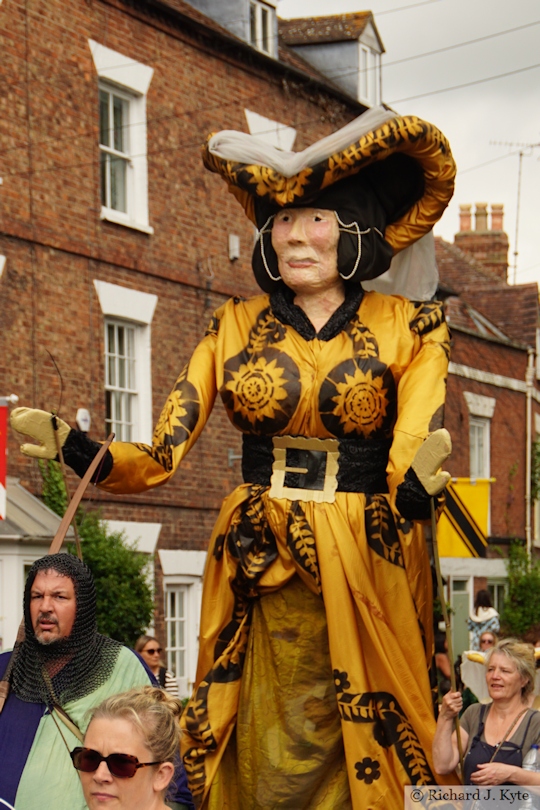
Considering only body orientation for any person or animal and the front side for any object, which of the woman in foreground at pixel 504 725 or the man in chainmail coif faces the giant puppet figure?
the woman in foreground

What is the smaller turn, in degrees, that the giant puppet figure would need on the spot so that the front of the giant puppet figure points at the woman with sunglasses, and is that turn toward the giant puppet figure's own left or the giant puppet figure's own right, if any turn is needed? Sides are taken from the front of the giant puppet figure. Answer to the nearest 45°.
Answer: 0° — it already faces them

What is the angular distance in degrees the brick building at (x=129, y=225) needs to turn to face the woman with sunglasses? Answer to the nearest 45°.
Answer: approximately 45° to its right

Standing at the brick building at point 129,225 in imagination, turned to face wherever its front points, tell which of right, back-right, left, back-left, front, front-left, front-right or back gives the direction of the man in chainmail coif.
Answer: front-right

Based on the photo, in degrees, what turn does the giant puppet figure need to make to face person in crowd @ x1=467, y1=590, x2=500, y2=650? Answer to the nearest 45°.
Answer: approximately 180°

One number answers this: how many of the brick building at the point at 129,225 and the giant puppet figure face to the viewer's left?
0

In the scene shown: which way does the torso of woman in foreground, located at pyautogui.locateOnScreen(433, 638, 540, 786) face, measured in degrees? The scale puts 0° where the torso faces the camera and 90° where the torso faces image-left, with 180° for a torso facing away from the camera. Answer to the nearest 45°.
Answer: approximately 45°

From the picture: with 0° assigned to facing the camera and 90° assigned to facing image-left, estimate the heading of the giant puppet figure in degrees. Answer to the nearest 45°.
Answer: approximately 0°

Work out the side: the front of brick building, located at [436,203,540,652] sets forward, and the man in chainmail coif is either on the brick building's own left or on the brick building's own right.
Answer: on the brick building's own right

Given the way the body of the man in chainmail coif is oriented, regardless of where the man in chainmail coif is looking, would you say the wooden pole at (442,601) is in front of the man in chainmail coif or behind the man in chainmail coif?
behind

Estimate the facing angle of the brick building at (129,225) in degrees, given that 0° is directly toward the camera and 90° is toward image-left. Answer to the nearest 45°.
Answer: approximately 315°

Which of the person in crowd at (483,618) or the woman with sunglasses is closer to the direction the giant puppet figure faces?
the woman with sunglasses

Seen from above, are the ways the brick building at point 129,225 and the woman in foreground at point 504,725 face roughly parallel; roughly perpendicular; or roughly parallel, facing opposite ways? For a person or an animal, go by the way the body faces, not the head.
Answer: roughly perpendicular

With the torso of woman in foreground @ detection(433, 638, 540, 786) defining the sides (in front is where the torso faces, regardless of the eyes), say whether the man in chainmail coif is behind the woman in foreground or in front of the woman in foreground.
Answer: in front
